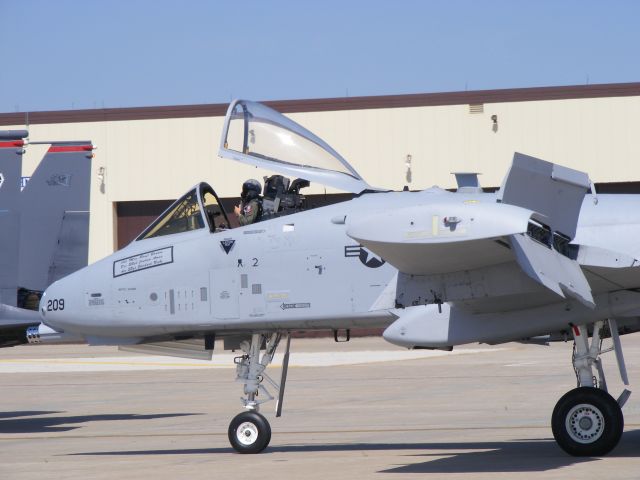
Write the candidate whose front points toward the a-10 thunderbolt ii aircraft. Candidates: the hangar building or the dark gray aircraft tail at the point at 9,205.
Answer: the hangar building

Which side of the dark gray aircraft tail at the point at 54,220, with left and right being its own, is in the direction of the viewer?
left

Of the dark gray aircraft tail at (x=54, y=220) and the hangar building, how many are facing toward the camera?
1

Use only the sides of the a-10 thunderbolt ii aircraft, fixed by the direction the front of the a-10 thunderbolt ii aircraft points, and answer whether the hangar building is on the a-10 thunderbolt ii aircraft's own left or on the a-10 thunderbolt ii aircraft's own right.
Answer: on the a-10 thunderbolt ii aircraft's own right

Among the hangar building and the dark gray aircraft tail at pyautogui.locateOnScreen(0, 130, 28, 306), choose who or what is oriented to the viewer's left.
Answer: the dark gray aircraft tail

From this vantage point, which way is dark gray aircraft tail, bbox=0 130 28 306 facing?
to the viewer's left

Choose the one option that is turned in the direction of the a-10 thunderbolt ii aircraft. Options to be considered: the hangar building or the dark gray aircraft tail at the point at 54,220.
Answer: the hangar building

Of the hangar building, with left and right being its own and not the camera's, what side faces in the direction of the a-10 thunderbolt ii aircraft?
front

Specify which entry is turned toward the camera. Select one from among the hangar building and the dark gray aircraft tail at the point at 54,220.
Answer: the hangar building

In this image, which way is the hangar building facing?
toward the camera

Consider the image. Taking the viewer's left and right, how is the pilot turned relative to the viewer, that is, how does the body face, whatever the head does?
facing to the left of the viewer

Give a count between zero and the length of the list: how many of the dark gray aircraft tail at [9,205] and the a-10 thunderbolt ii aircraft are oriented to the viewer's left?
2

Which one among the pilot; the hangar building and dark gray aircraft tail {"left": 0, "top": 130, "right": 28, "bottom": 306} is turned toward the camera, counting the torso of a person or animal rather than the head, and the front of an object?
the hangar building

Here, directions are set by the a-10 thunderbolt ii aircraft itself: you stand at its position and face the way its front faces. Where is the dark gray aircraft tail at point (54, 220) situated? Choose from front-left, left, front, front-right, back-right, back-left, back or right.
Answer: front-right

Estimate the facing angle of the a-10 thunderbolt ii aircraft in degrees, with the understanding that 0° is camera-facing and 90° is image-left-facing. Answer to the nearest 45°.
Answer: approximately 90°
